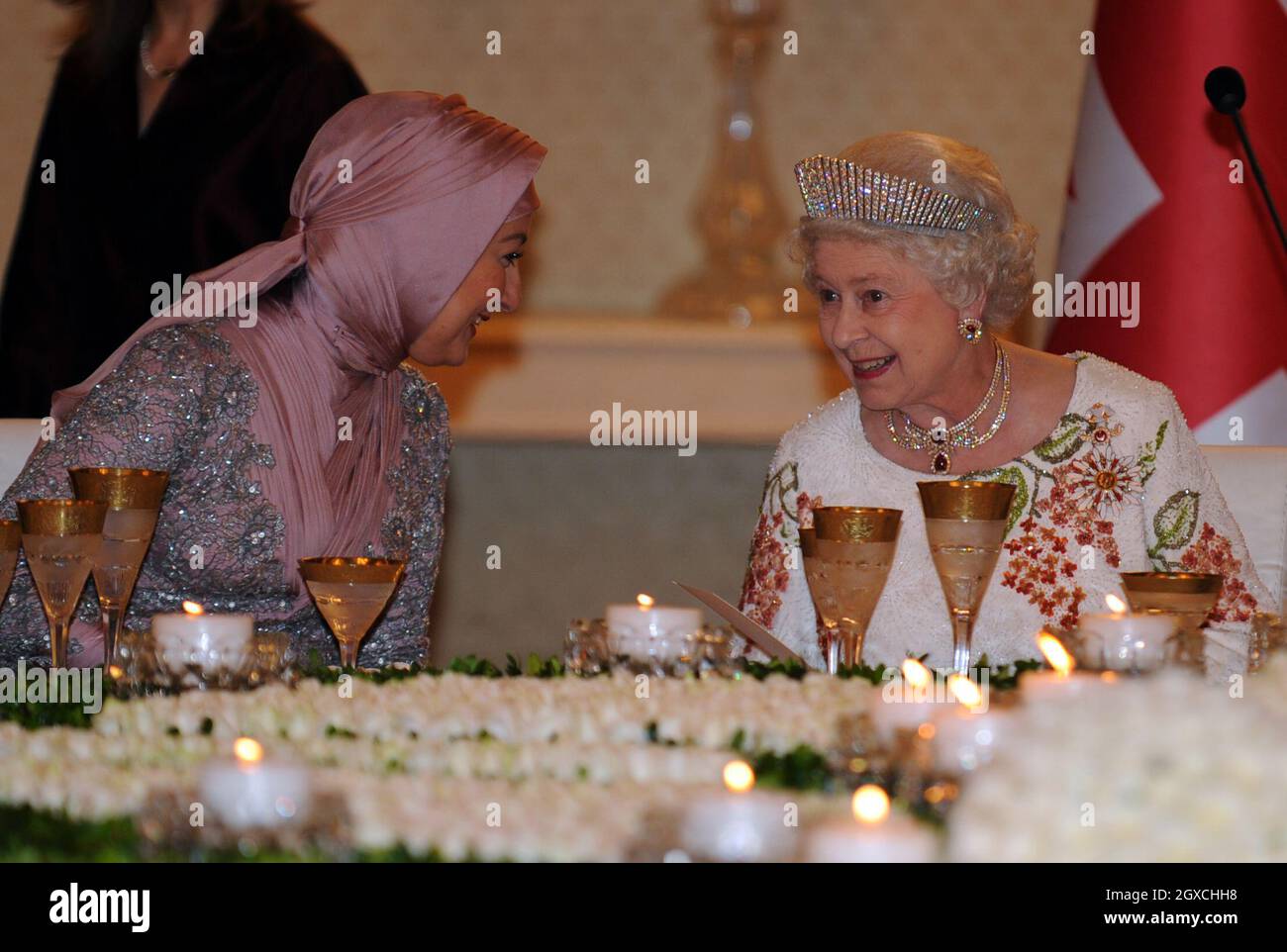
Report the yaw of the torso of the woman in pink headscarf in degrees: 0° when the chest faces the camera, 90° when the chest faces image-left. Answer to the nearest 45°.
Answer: approximately 315°

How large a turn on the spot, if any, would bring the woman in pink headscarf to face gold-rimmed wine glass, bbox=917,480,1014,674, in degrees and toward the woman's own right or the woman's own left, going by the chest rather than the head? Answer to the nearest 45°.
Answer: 0° — they already face it

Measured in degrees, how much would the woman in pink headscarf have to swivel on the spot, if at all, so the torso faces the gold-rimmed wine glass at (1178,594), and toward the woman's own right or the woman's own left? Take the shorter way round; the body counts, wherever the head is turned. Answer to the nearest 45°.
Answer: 0° — they already face it

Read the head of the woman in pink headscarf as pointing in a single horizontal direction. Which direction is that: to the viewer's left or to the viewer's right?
to the viewer's right
